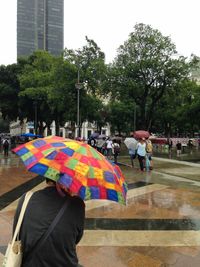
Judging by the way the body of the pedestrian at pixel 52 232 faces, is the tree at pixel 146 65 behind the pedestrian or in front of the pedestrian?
in front

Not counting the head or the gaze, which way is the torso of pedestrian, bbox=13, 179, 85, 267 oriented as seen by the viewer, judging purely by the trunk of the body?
away from the camera
